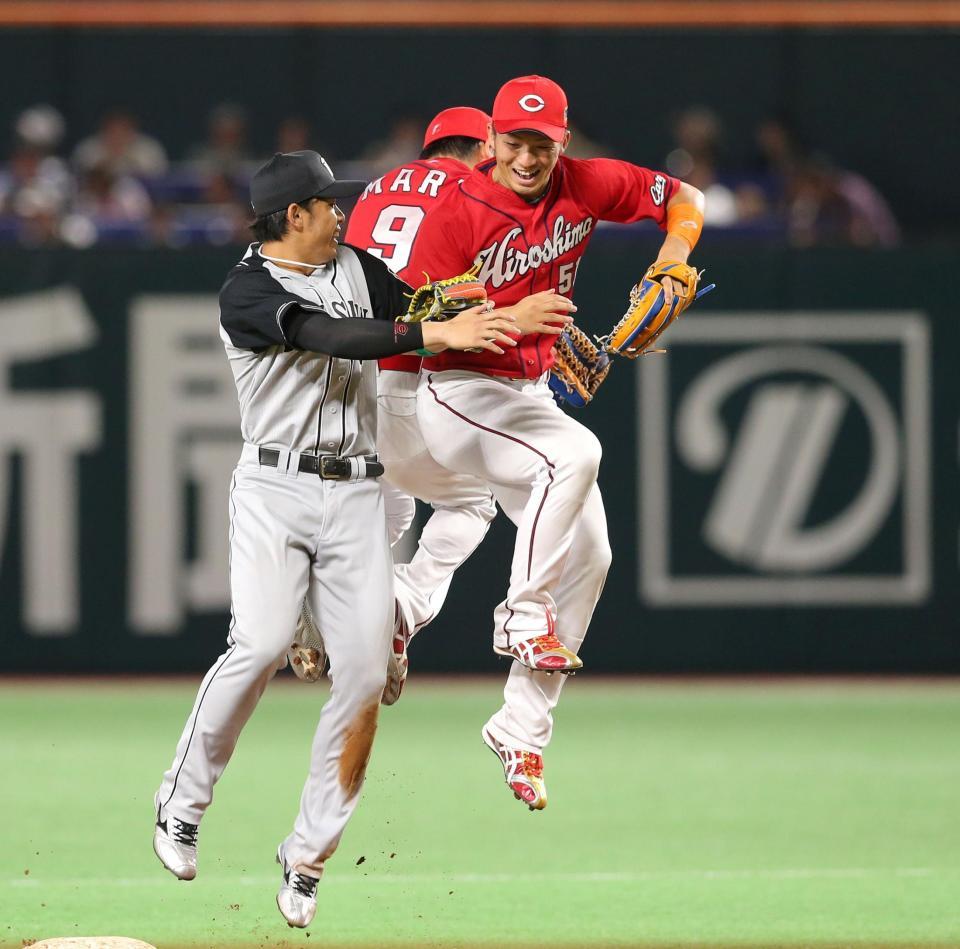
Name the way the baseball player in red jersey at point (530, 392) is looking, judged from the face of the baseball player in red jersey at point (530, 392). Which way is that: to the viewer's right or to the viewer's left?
to the viewer's left

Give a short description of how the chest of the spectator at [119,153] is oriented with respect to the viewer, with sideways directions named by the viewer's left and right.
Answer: facing the viewer

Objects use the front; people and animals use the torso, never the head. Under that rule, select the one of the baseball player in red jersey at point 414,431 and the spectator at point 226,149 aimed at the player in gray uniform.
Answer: the spectator

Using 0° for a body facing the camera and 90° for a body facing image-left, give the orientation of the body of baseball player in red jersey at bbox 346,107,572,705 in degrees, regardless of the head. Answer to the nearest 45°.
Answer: approximately 225°

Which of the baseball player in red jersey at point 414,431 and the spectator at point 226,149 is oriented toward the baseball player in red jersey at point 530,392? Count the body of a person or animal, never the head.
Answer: the spectator

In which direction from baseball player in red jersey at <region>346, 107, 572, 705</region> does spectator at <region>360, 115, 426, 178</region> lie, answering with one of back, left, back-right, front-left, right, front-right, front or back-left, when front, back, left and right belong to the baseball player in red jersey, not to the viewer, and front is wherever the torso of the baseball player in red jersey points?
front-left

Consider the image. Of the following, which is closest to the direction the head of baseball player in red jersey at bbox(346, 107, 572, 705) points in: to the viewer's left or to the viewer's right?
to the viewer's right

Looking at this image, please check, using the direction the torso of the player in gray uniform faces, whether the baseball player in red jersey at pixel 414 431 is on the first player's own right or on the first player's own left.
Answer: on the first player's own left

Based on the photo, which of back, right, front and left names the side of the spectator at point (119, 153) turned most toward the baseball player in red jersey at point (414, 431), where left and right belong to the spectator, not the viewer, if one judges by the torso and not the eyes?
front

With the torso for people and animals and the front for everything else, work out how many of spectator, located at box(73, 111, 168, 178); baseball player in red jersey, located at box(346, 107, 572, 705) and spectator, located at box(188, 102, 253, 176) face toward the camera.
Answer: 2

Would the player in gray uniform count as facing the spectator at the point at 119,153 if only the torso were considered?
no

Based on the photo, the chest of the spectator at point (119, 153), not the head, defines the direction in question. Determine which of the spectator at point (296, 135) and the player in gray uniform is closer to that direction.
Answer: the player in gray uniform

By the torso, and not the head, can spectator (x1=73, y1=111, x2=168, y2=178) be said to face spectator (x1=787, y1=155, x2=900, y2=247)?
no

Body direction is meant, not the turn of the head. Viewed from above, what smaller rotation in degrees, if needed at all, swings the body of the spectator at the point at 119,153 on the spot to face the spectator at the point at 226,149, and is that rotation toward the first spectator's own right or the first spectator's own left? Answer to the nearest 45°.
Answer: approximately 90° to the first spectator's own left

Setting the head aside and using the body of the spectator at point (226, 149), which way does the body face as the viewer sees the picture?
toward the camera

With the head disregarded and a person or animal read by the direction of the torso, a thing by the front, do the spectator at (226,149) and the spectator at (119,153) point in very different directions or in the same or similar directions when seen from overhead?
same or similar directions

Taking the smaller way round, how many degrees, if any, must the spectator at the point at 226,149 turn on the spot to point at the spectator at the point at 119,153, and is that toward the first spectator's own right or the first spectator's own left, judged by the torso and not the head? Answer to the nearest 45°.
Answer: approximately 90° to the first spectator's own right
